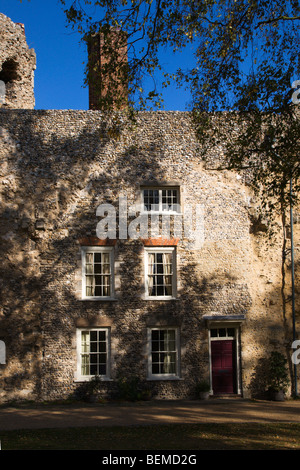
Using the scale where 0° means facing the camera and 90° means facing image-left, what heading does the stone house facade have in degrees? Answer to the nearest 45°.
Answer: approximately 0°
